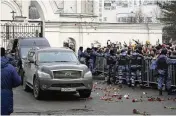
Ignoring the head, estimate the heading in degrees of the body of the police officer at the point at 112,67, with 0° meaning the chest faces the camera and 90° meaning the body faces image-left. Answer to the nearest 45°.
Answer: approximately 180°

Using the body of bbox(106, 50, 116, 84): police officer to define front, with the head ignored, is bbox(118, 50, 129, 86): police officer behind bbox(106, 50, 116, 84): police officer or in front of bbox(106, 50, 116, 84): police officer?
behind

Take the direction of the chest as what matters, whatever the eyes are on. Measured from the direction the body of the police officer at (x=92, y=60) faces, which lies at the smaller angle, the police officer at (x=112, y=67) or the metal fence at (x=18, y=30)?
the police officer

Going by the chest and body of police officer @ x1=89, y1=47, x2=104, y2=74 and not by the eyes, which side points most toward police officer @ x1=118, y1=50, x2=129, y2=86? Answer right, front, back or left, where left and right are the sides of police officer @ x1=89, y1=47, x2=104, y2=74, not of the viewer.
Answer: right
